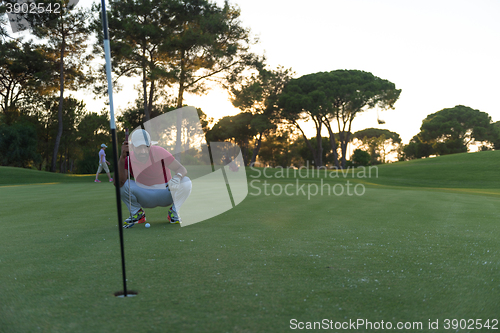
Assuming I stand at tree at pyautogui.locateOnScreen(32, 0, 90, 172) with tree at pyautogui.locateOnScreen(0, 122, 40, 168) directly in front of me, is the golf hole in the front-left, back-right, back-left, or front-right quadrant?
back-left

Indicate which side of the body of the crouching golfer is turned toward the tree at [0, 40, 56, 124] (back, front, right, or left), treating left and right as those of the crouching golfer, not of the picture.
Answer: back

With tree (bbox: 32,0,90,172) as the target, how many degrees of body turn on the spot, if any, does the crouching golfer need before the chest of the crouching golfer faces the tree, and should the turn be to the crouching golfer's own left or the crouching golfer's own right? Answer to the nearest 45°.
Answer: approximately 180°

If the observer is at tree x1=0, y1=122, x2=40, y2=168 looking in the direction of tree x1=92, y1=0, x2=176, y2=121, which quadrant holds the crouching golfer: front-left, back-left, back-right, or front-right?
front-right

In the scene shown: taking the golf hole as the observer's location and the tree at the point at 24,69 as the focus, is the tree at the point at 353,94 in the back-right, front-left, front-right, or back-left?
front-right

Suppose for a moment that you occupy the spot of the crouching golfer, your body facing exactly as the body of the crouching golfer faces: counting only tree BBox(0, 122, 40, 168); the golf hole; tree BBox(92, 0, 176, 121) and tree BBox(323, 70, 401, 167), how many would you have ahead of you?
1

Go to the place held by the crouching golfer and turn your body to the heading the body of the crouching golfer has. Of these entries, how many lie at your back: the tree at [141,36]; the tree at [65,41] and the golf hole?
2

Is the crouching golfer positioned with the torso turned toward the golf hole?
yes

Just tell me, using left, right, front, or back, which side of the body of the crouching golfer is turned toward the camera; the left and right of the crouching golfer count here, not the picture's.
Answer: front

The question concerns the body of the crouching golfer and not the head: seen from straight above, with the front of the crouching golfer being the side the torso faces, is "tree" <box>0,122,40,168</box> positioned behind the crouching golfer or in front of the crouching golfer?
behind

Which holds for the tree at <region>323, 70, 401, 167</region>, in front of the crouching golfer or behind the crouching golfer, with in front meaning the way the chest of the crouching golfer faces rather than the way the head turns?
behind

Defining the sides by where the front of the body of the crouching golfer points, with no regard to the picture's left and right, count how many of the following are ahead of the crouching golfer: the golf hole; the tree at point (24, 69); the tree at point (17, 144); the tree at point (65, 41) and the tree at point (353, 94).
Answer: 1
